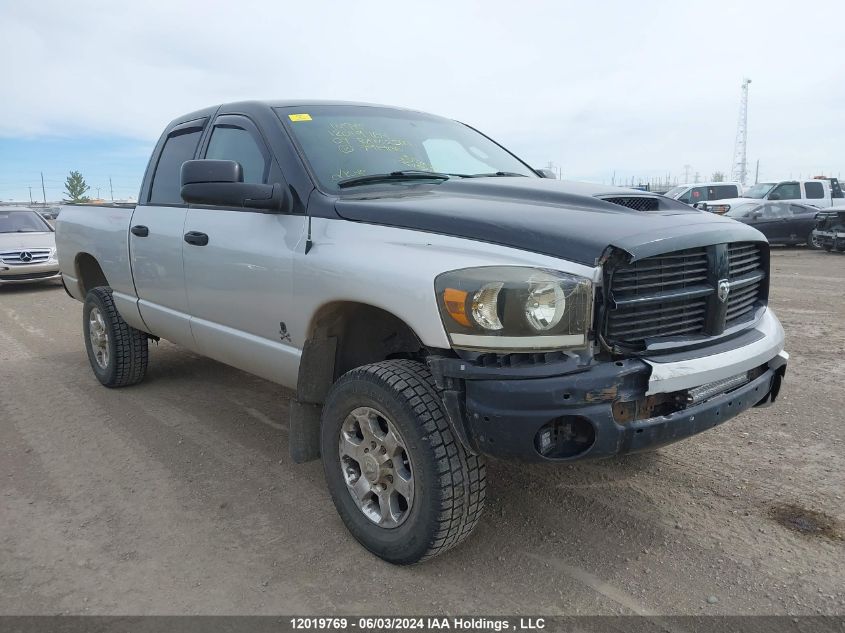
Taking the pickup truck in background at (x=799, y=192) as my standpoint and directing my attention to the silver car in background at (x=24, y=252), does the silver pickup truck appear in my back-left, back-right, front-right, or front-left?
front-left

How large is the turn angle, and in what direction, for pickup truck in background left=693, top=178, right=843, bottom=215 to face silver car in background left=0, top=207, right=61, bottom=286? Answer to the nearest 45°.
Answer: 0° — it already faces it

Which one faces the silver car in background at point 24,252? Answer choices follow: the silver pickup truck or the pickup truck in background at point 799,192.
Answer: the pickup truck in background

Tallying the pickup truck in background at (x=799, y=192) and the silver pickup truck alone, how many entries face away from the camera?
0

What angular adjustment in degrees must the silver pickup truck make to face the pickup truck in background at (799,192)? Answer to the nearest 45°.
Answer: approximately 90° to its left

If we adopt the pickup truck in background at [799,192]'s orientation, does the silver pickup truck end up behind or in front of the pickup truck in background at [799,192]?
in front

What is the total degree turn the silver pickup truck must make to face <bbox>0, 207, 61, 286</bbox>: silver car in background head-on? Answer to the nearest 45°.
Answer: approximately 180°

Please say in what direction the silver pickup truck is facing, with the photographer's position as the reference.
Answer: facing the viewer and to the right of the viewer

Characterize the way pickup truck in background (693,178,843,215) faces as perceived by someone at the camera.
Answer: facing the viewer and to the left of the viewer
